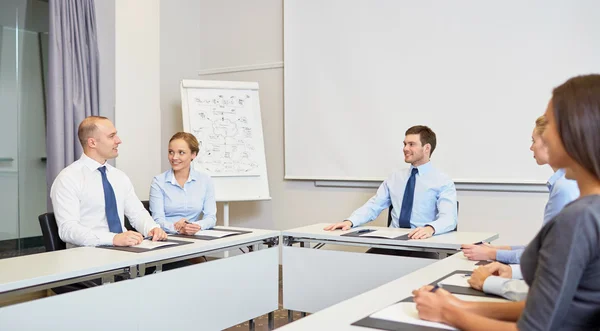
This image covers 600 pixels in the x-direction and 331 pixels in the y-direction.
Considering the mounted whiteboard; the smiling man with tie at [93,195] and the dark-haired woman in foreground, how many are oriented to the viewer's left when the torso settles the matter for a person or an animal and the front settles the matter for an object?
1

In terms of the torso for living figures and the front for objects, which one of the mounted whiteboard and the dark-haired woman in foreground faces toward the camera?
the mounted whiteboard

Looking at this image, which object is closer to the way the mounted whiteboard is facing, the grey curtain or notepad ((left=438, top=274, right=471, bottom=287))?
the notepad

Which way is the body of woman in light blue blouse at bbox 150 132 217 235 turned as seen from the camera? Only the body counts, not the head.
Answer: toward the camera

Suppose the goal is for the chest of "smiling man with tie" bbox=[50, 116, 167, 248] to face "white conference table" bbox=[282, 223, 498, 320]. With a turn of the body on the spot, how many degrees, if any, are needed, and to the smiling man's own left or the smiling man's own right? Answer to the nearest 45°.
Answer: approximately 45° to the smiling man's own left

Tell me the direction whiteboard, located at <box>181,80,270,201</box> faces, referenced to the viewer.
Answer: facing the viewer

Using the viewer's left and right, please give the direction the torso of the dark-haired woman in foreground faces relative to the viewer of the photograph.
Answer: facing to the left of the viewer

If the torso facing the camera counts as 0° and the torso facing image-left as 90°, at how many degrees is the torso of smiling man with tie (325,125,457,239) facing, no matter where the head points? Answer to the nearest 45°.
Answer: approximately 45°

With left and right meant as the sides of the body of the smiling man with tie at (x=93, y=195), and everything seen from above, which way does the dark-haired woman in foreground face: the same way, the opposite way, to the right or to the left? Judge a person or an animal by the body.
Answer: the opposite way

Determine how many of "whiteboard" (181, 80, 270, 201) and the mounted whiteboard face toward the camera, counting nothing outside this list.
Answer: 2

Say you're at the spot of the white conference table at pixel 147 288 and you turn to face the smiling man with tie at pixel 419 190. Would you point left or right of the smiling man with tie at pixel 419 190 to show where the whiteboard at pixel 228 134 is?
left

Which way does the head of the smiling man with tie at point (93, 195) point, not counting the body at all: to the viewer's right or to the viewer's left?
to the viewer's right

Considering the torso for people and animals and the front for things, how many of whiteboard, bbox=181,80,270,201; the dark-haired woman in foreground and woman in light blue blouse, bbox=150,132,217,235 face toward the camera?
2

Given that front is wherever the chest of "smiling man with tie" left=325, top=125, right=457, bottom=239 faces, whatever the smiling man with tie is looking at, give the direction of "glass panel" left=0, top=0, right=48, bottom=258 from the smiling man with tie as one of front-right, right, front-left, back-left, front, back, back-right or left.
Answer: front-right

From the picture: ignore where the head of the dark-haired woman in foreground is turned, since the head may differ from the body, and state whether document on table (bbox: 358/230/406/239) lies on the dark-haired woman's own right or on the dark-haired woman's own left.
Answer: on the dark-haired woman's own right

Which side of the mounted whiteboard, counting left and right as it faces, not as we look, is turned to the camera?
front

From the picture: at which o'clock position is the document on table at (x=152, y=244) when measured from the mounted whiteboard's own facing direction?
The document on table is roughly at 1 o'clock from the mounted whiteboard.

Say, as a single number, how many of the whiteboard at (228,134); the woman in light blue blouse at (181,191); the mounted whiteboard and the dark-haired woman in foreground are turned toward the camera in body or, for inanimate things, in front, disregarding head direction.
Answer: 3
